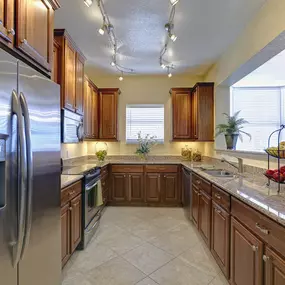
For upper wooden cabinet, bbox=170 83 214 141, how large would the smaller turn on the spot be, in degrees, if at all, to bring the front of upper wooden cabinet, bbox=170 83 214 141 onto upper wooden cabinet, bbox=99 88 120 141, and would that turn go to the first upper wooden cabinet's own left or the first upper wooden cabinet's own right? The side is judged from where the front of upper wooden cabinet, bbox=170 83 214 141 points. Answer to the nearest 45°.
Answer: approximately 45° to the first upper wooden cabinet's own right

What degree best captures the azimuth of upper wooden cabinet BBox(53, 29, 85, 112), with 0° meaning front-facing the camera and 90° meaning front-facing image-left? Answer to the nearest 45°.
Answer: approximately 315°

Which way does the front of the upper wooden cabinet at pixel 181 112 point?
toward the camera

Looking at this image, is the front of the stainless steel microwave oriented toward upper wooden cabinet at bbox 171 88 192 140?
no

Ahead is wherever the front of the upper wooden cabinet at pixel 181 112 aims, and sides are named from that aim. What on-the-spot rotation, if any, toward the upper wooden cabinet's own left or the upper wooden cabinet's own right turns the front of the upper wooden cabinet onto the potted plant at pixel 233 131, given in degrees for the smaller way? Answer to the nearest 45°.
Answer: approximately 45° to the upper wooden cabinet's own left

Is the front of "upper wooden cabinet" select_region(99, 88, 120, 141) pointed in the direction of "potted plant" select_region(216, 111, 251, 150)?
no

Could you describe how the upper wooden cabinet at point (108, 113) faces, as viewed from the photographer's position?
facing the viewer

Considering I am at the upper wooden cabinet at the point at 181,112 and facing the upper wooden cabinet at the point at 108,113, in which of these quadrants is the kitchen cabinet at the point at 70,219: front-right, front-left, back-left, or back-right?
front-left

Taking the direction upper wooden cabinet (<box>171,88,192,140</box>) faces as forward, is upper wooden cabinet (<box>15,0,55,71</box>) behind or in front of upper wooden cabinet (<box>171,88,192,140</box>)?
in front

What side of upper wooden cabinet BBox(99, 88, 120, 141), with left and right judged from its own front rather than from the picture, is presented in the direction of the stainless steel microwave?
front

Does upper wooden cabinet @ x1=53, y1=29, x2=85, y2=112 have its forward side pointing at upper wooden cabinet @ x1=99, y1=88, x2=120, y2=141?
no

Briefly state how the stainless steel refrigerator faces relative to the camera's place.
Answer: facing the viewer and to the right of the viewer

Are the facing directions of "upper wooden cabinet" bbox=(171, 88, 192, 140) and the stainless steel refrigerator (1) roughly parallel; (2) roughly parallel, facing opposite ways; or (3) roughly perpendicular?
roughly perpendicular

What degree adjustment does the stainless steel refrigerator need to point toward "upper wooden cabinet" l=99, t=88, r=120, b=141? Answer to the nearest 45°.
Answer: approximately 90° to its left

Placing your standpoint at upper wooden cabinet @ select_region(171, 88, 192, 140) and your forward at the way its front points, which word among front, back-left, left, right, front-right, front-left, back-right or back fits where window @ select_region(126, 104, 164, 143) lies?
right

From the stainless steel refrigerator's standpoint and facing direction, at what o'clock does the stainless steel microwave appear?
The stainless steel microwave is roughly at 8 o'clock from the stainless steel refrigerator.
